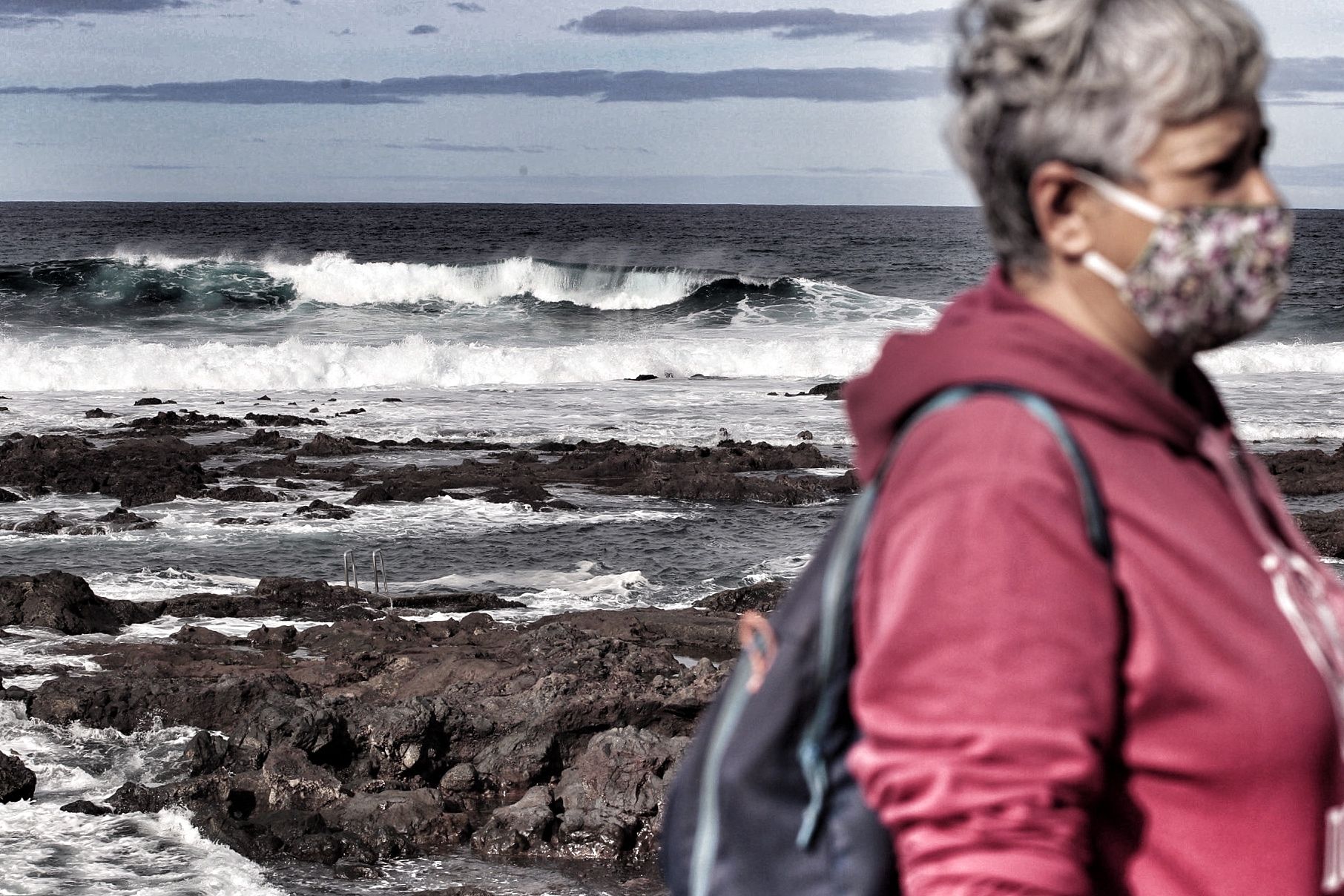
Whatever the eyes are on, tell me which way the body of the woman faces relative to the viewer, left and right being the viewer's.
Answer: facing to the right of the viewer

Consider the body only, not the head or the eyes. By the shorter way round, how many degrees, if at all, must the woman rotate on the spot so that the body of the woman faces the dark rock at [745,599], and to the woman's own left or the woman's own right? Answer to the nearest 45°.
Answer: approximately 90° to the woman's own left

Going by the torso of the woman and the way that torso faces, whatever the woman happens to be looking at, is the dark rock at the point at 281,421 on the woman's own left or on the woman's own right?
on the woman's own left

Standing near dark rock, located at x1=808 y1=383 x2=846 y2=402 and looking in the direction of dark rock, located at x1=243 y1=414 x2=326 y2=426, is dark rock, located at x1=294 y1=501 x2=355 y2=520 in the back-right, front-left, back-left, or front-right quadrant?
front-left

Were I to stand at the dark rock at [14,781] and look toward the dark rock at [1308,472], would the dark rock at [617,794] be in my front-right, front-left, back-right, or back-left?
front-right

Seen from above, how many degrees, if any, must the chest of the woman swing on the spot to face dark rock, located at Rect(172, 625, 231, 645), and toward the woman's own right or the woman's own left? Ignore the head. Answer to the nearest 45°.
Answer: approximately 135° to the woman's own left

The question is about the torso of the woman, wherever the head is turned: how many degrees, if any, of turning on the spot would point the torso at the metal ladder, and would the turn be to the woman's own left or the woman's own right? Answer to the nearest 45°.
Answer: approximately 135° to the woman's own left

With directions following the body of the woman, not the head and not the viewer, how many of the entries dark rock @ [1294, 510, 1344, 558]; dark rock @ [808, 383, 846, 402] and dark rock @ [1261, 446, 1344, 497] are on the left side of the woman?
3

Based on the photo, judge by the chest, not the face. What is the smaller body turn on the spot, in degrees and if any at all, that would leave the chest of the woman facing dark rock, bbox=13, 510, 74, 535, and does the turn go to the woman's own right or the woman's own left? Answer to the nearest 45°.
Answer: approximately 135° to the woman's own left

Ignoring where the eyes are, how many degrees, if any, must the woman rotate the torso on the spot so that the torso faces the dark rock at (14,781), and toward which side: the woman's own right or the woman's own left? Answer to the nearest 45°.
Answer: approximately 135° to the woman's own left

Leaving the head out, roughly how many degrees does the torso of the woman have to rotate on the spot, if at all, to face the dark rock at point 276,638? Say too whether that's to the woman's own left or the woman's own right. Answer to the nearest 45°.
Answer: approximately 135° to the woman's own left

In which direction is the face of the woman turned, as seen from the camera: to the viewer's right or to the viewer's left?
to the viewer's right

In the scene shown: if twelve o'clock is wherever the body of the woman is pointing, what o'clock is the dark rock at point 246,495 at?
The dark rock is roughly at 8 o'clock from the woman.

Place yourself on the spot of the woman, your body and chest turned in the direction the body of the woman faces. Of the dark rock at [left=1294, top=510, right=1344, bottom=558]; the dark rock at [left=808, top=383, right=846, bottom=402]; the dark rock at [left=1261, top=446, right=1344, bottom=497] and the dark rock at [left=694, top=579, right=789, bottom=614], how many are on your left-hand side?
4
